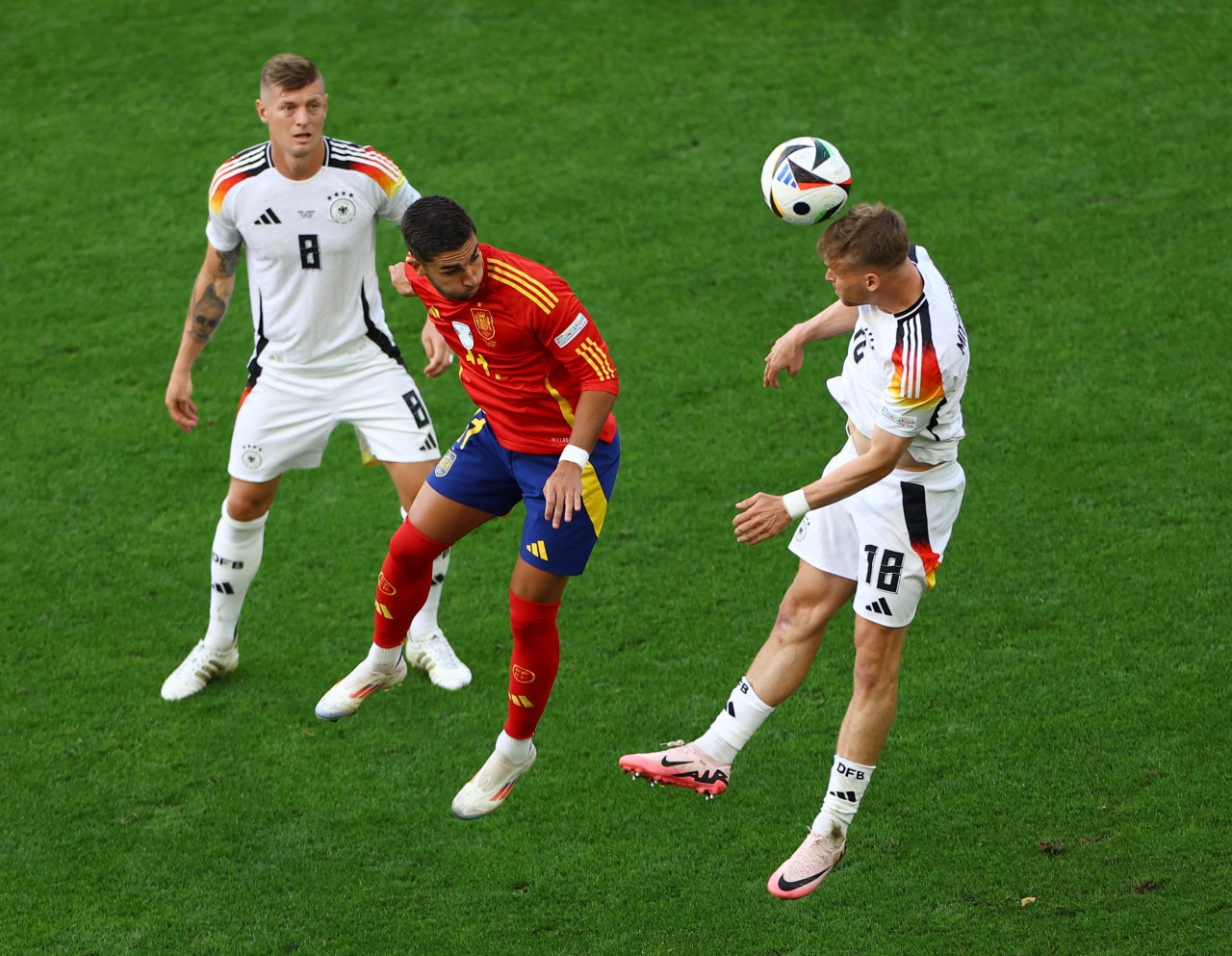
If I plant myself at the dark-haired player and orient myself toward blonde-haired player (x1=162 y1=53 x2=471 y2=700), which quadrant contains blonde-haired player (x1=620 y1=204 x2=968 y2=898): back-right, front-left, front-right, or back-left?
back-right

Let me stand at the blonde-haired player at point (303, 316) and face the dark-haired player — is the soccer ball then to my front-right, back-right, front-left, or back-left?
front-left

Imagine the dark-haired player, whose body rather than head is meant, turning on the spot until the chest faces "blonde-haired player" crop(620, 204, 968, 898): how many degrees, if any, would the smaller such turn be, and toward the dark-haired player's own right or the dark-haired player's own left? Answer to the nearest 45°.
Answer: approximately 135° to the dark-haired player's own left

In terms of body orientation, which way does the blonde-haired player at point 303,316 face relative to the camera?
toward the camera

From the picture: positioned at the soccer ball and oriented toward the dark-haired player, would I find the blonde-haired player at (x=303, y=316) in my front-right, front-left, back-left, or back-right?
front-right

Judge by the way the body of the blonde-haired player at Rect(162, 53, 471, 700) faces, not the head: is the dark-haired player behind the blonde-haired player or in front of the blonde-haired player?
in front

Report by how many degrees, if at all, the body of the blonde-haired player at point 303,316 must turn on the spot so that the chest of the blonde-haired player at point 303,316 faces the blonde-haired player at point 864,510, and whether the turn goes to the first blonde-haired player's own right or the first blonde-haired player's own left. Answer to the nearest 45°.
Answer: approximately 45° to the first blonde-haired player's own left

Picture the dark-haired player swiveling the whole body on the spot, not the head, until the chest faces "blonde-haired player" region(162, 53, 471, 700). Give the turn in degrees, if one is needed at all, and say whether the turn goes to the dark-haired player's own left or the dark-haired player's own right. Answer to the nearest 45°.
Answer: approximately 90° to the dark-haired player's own right

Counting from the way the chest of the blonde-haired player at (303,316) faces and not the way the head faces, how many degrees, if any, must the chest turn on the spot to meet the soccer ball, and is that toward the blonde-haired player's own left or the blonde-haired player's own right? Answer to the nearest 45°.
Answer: approximately 45° to the blonde-haired player's own left

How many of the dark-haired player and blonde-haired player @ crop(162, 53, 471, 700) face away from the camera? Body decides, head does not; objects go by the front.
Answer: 0

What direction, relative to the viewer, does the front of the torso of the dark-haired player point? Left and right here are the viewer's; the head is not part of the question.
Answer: facing the viewer and to the left of the viewer
